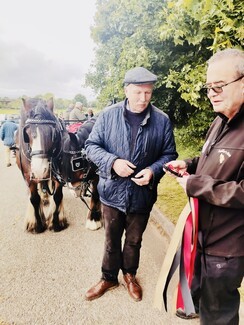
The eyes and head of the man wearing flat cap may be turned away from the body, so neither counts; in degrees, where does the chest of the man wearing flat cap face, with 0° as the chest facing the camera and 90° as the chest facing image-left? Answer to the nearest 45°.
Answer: approximately 0°

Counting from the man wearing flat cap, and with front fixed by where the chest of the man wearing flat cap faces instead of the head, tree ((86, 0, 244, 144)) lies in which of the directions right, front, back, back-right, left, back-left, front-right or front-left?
back

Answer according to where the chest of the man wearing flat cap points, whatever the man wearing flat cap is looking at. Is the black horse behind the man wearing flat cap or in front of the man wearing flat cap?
behind

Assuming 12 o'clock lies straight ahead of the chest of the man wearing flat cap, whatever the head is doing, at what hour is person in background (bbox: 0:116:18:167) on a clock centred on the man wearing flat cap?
The person in background is roughly at 5 o'clock from the man wearing flat cap.

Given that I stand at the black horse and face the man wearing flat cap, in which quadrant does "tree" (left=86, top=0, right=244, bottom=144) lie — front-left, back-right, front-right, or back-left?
back-left
